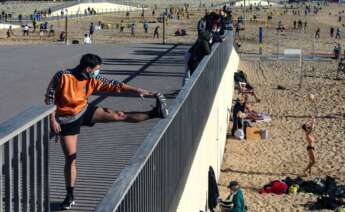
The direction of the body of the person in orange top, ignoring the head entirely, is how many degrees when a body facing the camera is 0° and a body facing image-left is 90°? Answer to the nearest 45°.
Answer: approximately 315°

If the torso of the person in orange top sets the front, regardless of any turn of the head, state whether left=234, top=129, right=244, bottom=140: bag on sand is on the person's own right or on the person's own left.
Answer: on the person's own left

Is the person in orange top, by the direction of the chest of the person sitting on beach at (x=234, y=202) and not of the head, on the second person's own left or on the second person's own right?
on the second person's own left

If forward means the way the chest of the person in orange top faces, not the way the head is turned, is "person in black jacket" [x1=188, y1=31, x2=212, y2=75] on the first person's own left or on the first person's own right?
on the first person's own left
